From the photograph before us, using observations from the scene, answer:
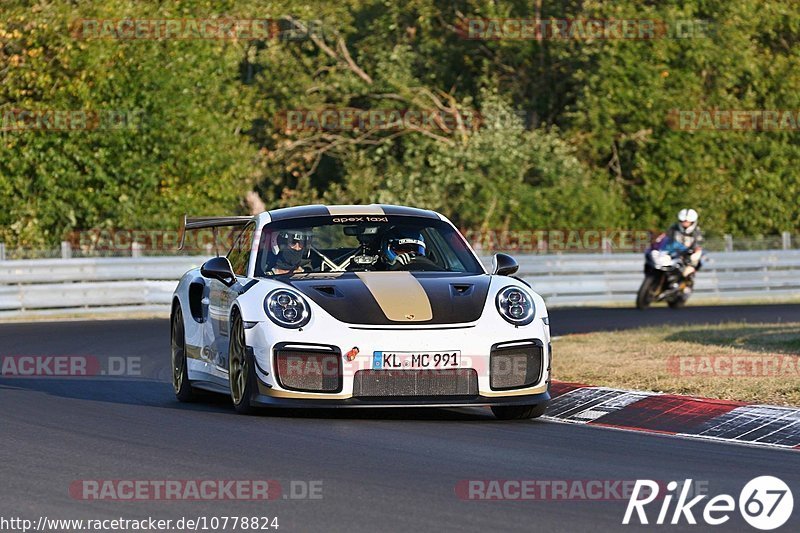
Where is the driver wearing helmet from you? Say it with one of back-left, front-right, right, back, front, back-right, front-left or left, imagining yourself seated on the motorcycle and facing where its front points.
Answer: front-left

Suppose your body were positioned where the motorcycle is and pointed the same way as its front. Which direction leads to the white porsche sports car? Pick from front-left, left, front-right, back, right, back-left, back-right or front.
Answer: front-left

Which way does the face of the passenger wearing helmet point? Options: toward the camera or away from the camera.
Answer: toward the camera

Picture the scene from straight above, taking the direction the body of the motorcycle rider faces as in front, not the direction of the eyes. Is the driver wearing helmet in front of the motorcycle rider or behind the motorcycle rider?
in front

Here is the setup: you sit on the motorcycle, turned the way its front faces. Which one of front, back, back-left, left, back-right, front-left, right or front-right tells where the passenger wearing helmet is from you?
front-left

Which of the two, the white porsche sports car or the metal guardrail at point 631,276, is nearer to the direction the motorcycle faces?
the white porsche sports car

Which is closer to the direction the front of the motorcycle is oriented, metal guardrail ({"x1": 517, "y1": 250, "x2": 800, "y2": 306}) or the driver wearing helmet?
the driver wearing helmet

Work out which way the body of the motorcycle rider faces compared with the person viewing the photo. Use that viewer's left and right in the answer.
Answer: facing the viewer and to the left of the viewer

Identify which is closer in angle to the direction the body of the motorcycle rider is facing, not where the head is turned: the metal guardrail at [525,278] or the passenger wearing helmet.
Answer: the passenger wearing helmet

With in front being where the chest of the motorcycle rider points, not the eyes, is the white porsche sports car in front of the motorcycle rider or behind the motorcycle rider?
in front
